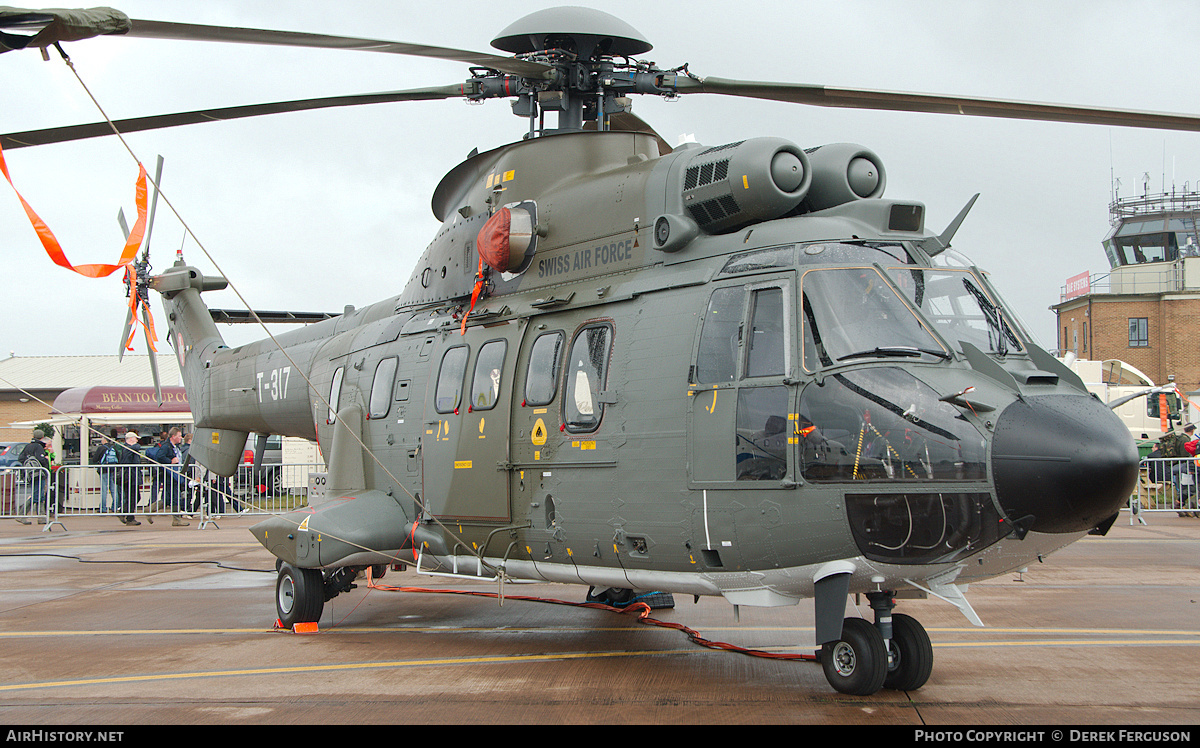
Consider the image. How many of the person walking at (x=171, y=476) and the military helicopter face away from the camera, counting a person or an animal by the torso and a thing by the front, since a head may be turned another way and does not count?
0

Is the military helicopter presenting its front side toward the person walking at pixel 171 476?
no

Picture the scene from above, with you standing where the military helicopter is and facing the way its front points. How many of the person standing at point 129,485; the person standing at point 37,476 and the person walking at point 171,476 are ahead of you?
0

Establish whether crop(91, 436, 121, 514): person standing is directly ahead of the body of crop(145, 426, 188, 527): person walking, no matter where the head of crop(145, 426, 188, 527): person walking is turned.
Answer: no

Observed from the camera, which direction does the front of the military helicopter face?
facing the viewer and to the right of the viewer

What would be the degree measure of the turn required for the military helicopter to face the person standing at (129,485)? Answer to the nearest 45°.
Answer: approximately 180°

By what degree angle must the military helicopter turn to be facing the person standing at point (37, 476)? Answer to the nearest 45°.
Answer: approximately 180°
